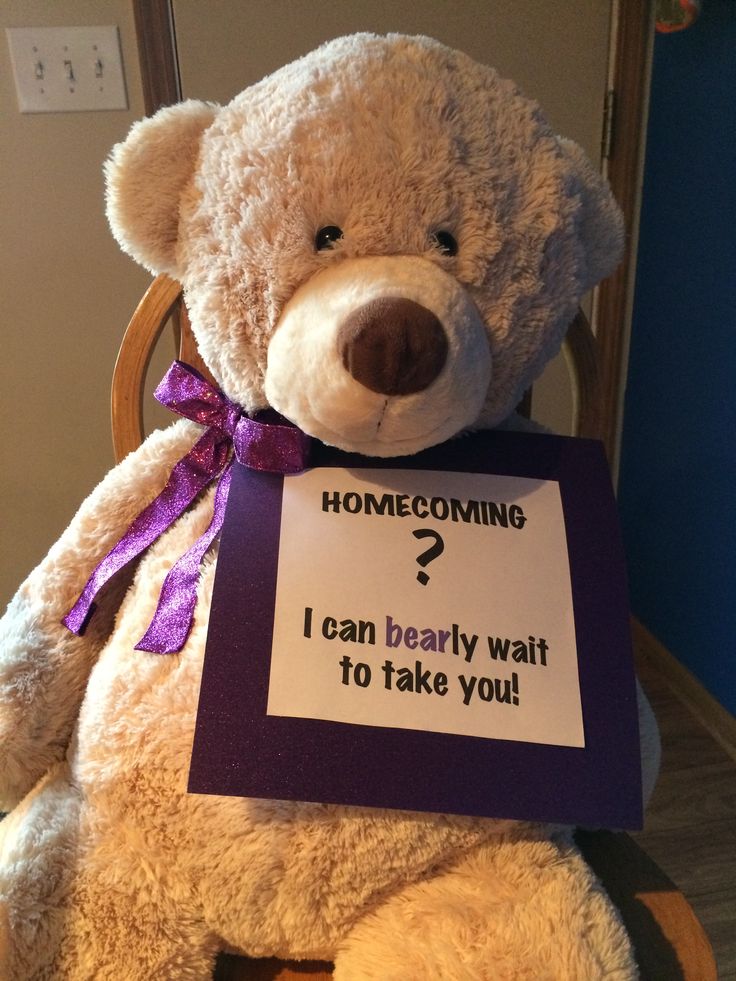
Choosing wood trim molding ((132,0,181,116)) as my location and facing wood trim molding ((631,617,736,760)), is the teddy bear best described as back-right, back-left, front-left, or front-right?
front-right

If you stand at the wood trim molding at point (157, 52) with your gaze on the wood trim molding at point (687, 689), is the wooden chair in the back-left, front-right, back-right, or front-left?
front-right

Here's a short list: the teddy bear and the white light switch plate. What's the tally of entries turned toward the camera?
2

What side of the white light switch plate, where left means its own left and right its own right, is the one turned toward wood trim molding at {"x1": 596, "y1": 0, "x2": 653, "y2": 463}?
left

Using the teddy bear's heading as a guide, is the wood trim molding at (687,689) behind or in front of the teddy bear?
behind

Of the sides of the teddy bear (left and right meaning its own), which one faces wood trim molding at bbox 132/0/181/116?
back

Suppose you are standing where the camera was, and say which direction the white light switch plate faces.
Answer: facing the viewer

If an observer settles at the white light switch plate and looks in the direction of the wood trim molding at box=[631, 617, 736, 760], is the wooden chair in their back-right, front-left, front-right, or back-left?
front-right

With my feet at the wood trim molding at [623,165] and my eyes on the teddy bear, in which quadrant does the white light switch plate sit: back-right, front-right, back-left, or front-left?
front-right

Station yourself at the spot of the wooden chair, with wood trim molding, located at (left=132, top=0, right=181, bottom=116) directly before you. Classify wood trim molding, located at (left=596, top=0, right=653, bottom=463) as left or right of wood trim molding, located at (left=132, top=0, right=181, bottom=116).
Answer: right

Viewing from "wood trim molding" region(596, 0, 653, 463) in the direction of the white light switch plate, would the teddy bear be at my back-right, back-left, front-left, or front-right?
front-left
